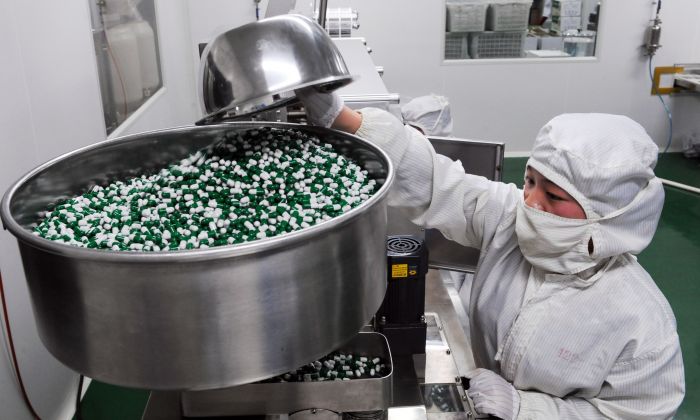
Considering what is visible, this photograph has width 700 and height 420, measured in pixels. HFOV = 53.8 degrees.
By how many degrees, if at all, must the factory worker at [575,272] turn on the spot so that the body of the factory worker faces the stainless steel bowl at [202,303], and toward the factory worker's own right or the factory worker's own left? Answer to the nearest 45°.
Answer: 0° — they already face it

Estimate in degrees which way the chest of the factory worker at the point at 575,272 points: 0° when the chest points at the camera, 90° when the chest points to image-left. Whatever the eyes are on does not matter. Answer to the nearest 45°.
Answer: approximately 45°
